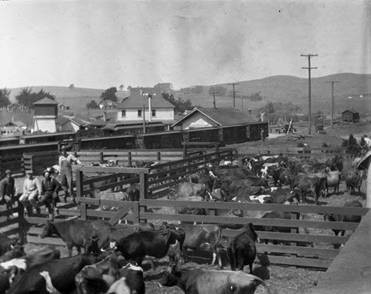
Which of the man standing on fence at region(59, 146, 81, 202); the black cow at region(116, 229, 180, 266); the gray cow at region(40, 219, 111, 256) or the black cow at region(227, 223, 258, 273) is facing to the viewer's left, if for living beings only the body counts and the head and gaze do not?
the gray cow at region(40, 219, 111, 256)

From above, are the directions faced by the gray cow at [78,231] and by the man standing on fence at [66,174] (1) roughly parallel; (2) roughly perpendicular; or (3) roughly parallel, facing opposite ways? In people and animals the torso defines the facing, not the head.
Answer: roughly perpendicular

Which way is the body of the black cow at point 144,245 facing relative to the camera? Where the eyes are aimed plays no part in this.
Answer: to the viewer's right

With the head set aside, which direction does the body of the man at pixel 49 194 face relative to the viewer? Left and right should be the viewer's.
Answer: facing the viewer

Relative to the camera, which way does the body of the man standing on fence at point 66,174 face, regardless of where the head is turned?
toward the camera

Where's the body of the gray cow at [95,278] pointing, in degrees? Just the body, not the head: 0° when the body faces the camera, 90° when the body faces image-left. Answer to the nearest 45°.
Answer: approximately 225°

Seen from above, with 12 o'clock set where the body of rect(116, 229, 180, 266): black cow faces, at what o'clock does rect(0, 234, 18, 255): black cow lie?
rect(0, 234, 18, 255): black cow is roughly at 6 o'clock from rect(116, 229, 180, 266): black cow.

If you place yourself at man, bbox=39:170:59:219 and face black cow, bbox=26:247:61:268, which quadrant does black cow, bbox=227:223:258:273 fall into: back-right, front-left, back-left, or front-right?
front-left
